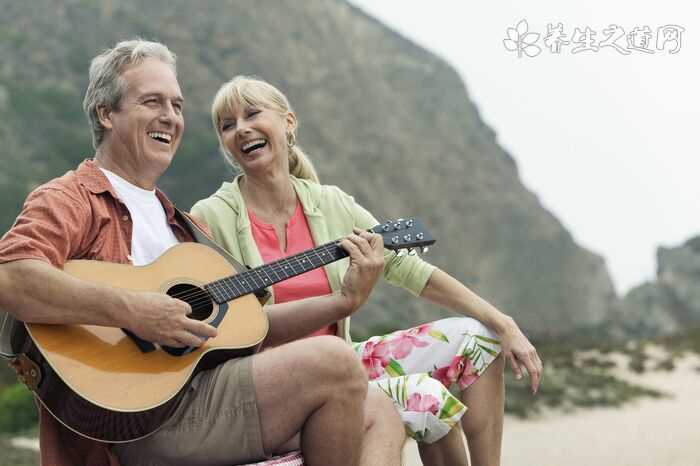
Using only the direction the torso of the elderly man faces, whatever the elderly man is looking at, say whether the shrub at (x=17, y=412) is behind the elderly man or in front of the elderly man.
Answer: behind

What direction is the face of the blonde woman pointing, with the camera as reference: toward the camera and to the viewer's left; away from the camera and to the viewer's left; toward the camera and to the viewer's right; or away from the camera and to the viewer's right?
toward the camera and to the viewer's left

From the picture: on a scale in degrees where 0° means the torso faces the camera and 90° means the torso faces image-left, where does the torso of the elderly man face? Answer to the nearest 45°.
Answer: approximately 315°

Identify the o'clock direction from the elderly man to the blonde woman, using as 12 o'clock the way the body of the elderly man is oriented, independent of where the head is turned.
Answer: The blonde woman is roughly at 9 o'clock from the elderly man.

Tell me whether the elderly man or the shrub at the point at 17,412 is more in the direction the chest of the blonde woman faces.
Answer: the elderly man

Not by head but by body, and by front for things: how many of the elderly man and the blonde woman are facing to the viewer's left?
0

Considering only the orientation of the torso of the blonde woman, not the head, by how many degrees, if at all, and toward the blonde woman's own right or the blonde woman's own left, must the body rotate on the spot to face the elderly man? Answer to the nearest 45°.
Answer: approximately 90° to the blonde woman's own right
